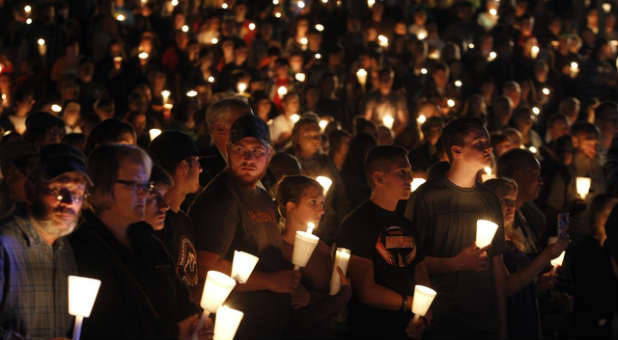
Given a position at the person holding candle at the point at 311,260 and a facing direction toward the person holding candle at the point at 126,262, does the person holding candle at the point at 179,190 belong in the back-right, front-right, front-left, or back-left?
front-right

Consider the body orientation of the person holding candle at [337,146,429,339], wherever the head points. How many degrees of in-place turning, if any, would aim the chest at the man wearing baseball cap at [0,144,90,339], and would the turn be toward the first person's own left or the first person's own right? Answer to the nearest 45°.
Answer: approximately 90° to the first person's own right

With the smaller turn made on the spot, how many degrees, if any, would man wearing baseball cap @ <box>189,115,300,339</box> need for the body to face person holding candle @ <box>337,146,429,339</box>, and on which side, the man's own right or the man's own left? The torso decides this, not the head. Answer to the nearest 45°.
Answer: approximately 90° to the man's own left

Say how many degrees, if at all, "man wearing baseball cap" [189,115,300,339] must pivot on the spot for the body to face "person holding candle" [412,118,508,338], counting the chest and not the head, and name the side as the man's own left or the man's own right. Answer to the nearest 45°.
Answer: approximately 90° to the man's own left

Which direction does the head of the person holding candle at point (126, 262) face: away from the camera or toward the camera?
toward the camera

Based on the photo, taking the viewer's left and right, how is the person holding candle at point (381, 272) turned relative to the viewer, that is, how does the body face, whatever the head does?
facing the viewer and to the right of the viewer

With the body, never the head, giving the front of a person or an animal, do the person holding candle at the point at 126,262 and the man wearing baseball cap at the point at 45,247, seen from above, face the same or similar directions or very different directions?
same or similar directions

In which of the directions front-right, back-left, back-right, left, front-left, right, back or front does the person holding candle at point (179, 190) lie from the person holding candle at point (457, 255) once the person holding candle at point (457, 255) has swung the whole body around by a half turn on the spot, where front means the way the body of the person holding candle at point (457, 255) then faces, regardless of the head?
left

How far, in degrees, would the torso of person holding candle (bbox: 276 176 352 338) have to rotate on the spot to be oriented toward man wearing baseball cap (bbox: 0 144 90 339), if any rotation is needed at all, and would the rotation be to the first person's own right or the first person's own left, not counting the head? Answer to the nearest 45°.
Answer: approximately 90° to the first person's own right

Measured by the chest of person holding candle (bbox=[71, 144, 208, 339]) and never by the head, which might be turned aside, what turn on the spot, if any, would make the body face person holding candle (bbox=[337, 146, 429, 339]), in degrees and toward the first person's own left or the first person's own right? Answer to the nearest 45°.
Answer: approximately 90° to the first person's own left

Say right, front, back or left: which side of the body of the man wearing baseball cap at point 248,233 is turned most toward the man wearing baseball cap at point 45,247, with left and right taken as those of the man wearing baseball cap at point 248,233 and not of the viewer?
right

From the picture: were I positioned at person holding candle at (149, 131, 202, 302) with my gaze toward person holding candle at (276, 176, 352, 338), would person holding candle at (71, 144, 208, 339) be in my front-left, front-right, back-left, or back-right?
back-right
